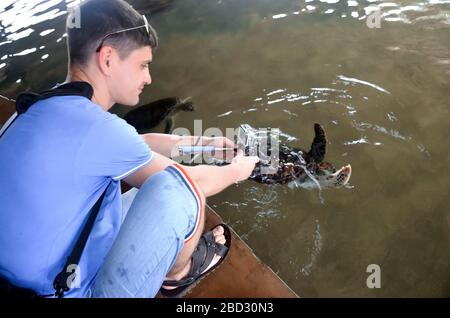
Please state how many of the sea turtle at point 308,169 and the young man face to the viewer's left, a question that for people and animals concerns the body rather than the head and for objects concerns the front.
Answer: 0

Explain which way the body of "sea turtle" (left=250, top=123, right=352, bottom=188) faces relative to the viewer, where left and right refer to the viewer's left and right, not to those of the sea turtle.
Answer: facing to the right of the viewer

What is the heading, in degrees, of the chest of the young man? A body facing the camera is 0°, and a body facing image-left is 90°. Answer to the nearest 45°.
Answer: approximately 225°

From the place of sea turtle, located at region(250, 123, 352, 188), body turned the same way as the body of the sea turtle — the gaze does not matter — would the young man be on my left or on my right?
on my right

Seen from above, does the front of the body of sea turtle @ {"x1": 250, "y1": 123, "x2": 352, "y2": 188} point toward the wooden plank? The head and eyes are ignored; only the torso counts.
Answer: no

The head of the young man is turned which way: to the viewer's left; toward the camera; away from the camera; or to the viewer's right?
to the viewer's right
